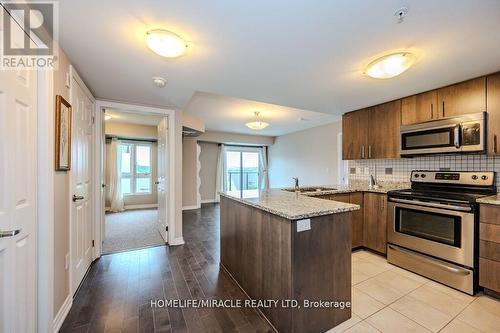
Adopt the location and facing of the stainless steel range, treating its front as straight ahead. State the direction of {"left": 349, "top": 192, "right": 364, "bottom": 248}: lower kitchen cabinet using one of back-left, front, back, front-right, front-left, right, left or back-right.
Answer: front-right

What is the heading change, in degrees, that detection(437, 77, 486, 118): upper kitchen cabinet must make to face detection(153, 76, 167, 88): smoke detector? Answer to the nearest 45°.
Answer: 0° — it already faces it

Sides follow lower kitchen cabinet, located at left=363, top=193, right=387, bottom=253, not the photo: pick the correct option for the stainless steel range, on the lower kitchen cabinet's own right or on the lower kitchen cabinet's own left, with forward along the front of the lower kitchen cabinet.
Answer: on the lower kitchen cabinet's own left

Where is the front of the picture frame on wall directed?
to the viewer's right

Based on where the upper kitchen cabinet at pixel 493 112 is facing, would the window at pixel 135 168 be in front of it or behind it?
in front

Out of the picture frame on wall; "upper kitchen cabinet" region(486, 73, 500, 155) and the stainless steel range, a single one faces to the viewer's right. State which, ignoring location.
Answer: the picture frame on wall
